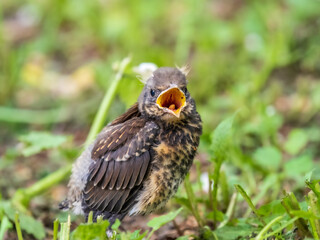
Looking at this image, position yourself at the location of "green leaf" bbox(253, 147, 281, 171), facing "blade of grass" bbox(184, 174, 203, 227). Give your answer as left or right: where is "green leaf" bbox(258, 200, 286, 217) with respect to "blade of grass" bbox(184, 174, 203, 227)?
left

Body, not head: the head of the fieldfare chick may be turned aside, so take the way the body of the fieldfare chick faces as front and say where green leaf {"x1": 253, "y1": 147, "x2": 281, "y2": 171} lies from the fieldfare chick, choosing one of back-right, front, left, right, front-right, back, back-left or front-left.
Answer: left

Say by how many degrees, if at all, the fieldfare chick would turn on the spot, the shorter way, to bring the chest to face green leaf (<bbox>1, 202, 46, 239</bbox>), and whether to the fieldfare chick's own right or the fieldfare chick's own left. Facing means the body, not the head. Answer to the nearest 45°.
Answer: approximately 180°

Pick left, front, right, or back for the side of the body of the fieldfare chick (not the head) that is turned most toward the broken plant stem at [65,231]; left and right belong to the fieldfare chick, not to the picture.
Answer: right

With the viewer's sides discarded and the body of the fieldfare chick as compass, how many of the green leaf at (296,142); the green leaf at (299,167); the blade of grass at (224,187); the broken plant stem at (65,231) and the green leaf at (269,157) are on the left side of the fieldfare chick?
4

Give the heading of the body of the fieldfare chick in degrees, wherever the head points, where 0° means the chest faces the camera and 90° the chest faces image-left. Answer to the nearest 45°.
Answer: approximately 315°

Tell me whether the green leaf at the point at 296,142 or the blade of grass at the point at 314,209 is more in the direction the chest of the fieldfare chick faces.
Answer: the blade of grass

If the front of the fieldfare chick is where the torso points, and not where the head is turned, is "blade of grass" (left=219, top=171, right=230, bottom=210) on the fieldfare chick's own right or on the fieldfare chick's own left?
on the fieldfare chick's own left

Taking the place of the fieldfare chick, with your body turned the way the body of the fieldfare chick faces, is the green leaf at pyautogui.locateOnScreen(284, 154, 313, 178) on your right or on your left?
on your left

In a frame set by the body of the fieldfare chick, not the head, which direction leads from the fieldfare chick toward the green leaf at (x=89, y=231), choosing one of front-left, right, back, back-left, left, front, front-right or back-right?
right

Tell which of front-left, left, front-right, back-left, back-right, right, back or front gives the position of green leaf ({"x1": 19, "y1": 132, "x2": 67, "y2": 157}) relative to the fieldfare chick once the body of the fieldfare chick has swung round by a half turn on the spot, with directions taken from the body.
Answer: front
